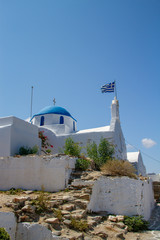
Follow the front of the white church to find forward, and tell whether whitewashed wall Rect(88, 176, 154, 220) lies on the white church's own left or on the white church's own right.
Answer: on the white church's own right

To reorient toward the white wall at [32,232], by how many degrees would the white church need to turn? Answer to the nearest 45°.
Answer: approximately 90° to its right

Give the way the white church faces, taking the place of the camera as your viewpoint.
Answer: facing to the right of the viewer

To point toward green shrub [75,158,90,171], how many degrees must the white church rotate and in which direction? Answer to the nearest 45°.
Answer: approximately 90° to its right

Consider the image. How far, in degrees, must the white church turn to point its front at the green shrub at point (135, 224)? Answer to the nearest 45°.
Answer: approximately 90° to its right

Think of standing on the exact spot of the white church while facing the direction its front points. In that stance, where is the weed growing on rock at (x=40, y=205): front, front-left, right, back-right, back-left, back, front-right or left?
right

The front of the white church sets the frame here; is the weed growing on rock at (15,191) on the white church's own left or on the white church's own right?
on the white church's own right

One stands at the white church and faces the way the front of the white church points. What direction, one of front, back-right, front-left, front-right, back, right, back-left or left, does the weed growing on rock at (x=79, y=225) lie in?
right

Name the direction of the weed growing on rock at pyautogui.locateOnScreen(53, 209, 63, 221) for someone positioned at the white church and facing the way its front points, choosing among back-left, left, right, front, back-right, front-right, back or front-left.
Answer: right

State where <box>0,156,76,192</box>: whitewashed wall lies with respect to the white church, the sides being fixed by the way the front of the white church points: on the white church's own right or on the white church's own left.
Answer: on the white church's own right

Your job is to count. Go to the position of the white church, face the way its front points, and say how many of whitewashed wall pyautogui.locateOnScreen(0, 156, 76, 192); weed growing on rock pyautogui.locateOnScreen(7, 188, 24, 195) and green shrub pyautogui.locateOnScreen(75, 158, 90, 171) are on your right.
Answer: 3

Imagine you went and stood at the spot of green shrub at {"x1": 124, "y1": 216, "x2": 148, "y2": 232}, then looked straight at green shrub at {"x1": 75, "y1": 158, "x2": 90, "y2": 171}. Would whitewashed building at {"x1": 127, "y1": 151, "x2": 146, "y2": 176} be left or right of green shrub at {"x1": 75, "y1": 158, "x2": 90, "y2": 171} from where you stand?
right

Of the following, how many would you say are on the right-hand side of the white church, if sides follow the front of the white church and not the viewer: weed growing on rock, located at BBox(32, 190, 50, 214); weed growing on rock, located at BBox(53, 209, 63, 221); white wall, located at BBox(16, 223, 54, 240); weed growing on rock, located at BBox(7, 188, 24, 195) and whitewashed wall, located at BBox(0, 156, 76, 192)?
5

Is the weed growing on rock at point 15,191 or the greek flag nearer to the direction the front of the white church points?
the greek flag
